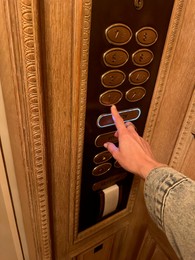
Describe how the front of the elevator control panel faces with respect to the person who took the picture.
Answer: facing the viewer and to the right of the viewer
